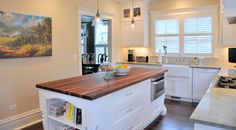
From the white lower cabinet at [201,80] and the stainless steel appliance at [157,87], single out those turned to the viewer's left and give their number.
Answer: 0

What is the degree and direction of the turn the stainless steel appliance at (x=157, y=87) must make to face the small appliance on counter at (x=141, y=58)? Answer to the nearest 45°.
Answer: approximately 135° to its left

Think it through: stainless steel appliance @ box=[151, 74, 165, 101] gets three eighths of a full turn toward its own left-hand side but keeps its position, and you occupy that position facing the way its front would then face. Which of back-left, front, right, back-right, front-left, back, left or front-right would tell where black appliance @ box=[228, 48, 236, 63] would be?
front-right

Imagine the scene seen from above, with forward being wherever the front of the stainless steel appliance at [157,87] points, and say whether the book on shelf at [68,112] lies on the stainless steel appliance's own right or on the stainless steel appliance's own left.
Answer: on the stainless steel appliance's own right

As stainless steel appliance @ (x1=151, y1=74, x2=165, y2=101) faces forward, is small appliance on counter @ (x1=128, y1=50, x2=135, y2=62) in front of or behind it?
behind

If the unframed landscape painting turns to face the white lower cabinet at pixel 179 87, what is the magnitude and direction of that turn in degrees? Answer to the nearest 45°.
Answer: approximately 45° to its left

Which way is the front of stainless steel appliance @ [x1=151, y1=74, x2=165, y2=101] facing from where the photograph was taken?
facing the viewer and to the right of the viewer

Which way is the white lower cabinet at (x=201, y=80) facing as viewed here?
toward the camera

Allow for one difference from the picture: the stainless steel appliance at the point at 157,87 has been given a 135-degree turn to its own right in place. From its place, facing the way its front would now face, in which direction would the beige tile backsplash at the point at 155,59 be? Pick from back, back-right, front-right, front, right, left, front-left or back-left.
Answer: right

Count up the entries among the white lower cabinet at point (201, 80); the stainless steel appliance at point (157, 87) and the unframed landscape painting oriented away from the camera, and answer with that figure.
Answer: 0

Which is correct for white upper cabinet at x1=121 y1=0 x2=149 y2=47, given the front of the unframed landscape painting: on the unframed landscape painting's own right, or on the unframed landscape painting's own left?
on the unframed landscape painting's own left

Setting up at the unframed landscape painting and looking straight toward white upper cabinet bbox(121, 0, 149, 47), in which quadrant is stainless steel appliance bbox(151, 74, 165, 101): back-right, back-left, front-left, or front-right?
front-right

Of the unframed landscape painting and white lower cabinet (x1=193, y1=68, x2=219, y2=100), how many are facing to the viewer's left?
0

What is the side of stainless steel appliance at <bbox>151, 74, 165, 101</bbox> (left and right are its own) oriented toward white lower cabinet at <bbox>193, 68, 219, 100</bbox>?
left
